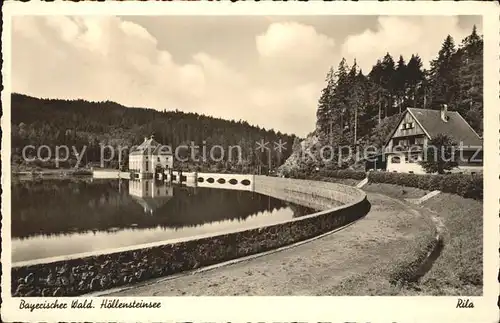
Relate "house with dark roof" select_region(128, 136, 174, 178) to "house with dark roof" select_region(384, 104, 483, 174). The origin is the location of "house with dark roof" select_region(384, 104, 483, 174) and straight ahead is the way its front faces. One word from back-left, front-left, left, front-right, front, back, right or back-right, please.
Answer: front-right

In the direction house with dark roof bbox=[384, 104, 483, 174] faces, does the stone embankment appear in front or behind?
in front

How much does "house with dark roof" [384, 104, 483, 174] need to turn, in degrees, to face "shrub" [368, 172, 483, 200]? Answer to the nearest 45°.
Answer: approximately 45° to its left

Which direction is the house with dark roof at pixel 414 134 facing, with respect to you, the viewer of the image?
facing the viewer and to the left of the viewer
